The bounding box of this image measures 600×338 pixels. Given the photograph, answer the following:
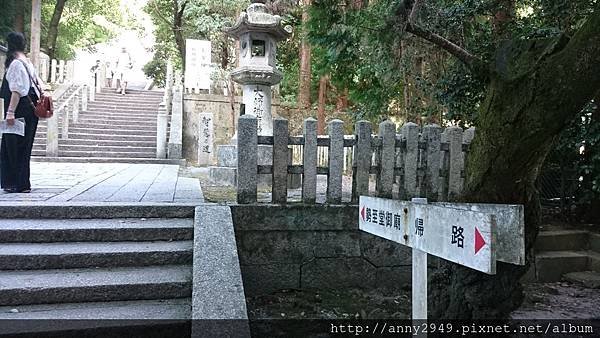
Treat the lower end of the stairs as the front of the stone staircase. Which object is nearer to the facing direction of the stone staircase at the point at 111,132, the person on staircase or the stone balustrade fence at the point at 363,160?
the stone balustrade fence

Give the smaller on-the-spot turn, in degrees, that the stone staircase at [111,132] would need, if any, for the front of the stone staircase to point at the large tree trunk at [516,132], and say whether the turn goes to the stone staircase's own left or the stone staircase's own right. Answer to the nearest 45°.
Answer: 0° — it already faces it

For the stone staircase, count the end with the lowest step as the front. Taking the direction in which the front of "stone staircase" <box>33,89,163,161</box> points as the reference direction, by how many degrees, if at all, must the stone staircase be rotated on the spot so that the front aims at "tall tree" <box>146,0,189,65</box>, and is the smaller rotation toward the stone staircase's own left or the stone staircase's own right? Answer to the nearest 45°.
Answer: approximately 180°

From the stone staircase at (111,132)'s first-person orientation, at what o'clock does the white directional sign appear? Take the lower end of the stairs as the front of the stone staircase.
The white directional sign is roughly at 12 o'clock from the stone staircase.

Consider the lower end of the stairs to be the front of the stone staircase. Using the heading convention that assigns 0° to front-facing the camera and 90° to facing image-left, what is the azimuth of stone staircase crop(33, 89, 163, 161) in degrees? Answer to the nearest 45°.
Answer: approximately 0°

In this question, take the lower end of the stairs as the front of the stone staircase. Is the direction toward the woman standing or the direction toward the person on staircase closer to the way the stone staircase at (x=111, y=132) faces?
the woman standing
